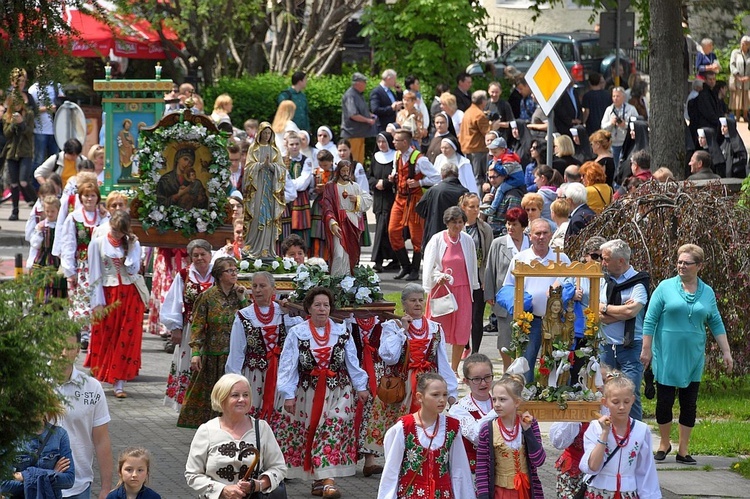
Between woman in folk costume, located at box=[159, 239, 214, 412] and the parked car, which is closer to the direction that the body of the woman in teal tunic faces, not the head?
the woman in folk costume

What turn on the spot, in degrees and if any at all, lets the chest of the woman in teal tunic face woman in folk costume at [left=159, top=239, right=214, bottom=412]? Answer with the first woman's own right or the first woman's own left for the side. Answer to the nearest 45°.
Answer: approximately 90° to the first woman's own right

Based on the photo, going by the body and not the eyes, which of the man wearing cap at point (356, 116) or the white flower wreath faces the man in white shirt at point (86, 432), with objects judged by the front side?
the white flower wreath

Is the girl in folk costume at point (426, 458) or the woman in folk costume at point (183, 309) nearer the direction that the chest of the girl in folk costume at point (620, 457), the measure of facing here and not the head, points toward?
the girl in folk costume

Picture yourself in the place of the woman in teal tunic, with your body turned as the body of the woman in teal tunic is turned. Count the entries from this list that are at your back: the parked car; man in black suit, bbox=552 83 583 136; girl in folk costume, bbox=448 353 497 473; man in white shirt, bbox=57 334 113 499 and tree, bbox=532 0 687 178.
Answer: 3

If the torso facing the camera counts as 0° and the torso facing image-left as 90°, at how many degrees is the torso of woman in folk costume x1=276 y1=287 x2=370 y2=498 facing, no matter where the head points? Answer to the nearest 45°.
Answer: approximately 0°

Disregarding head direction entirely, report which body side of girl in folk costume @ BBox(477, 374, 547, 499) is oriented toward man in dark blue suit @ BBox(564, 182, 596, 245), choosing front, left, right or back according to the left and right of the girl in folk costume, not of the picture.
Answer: back
